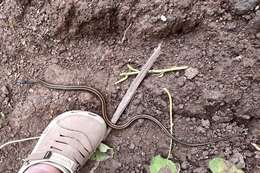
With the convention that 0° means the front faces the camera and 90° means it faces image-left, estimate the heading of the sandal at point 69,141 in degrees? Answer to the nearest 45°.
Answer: approximately 225°

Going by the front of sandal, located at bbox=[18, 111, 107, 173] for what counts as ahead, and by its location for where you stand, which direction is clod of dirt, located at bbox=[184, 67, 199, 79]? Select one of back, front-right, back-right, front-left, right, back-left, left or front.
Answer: front-right

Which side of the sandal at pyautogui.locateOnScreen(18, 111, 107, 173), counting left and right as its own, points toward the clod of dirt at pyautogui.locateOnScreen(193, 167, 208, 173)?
right

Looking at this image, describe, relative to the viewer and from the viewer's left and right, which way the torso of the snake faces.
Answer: facing to the left of the viewer

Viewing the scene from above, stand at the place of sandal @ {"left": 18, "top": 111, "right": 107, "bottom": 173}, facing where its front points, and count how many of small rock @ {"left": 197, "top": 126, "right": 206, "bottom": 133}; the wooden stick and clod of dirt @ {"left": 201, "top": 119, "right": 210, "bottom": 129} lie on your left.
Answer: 0

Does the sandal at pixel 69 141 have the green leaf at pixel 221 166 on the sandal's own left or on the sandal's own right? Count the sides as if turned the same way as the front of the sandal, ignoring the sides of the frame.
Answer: on the sandal's own right

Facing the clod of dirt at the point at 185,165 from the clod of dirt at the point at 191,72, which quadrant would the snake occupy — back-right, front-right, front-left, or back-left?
front-right

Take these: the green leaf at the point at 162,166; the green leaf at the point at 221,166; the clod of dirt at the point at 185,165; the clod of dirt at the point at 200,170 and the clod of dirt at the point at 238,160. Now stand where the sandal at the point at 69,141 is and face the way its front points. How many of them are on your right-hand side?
5

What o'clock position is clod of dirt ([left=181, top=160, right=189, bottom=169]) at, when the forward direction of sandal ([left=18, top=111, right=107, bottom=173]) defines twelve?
The clod of dirt is roughly at 3 o'clock from the sandal.

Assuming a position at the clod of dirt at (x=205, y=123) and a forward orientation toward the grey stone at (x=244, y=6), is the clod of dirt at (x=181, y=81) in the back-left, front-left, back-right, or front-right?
front-left

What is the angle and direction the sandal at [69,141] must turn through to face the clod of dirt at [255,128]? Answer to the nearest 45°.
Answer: approximately 90° to its right

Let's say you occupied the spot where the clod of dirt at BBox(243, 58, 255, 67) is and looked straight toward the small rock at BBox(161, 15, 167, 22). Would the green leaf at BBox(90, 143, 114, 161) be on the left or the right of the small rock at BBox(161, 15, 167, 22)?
left

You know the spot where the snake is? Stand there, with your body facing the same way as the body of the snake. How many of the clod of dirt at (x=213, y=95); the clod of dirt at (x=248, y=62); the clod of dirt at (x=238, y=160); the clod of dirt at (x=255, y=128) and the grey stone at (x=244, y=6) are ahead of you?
0

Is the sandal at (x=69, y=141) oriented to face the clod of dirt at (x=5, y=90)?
no

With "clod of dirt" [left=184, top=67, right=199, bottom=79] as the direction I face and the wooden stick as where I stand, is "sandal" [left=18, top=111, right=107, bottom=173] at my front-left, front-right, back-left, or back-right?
back-right

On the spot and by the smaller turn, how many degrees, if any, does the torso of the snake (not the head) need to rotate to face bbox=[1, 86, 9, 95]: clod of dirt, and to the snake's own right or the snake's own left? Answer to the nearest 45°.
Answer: approximately 45° to the snake's own right
